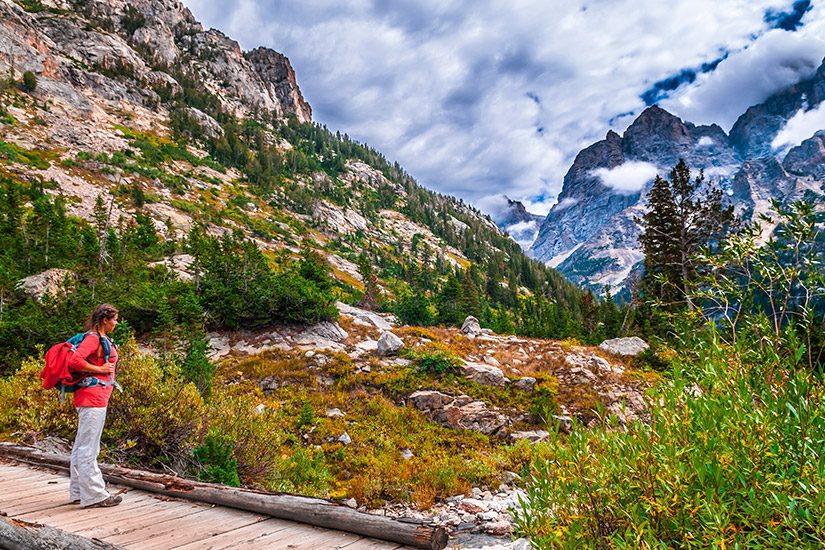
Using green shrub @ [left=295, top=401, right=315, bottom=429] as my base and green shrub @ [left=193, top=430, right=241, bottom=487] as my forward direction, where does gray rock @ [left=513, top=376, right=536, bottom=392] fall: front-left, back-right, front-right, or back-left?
back-left

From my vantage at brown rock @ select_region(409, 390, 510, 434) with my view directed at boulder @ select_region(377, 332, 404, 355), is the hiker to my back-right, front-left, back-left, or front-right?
back-left

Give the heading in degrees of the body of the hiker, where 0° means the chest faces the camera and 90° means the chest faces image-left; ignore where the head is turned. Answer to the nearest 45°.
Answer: approximately 270°

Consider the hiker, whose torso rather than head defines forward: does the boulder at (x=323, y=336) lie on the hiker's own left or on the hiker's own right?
on the hiker's own left

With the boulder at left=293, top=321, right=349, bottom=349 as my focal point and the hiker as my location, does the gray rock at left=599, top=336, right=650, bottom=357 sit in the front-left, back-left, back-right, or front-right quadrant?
front-right

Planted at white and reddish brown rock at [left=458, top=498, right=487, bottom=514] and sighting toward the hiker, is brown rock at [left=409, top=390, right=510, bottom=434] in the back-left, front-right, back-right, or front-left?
back-right

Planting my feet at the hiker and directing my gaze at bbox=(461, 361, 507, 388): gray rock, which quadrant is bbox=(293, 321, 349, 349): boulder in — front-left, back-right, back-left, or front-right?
front-left

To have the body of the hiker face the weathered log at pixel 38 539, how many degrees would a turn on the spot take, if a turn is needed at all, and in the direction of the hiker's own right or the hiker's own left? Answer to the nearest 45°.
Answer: approximately 90° to the hiker's own right

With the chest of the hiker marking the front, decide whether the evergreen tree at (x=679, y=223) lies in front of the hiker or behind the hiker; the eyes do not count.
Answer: in front
